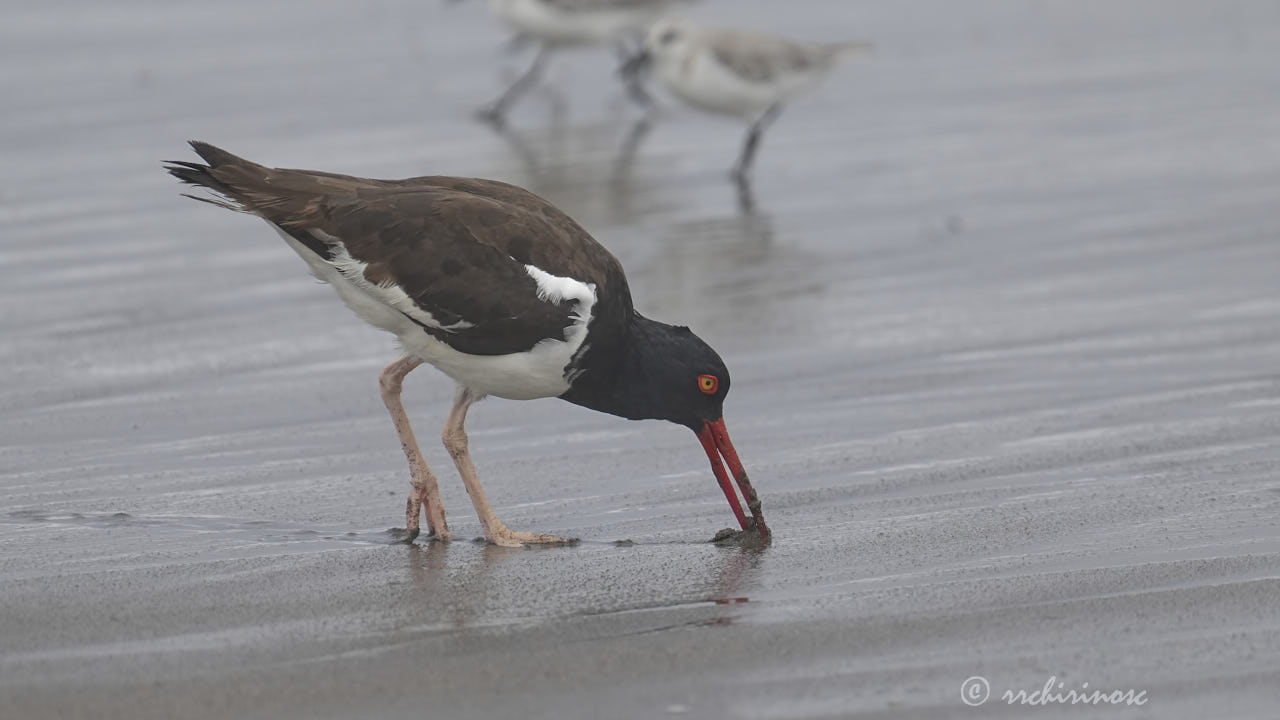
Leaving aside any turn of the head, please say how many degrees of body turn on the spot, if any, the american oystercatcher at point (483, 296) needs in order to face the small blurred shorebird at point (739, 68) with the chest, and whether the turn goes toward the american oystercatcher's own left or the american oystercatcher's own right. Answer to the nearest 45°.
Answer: approximately 90° to the american oystercatcher's own left

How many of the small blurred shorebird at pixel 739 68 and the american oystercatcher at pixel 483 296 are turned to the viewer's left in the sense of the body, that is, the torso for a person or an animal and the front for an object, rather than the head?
1

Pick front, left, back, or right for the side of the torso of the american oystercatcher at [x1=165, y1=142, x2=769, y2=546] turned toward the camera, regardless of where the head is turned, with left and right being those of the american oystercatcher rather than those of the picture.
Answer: right

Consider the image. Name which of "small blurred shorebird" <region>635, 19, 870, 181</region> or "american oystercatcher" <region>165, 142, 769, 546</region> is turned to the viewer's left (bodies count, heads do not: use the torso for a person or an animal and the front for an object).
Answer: the small blurred shorebird

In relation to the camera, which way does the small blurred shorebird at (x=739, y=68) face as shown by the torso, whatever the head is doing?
to the viewer's left

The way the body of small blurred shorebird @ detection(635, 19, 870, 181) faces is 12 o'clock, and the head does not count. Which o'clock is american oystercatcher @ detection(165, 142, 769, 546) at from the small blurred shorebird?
The american oystercatcher is roughly at 9 o'clock from the small blurred shorebird.

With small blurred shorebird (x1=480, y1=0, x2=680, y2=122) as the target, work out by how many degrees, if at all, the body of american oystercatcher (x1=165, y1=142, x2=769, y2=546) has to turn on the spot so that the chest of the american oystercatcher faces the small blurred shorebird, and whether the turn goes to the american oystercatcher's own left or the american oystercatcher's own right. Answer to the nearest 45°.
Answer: approximately 90° to the american oystercatcher's own left
